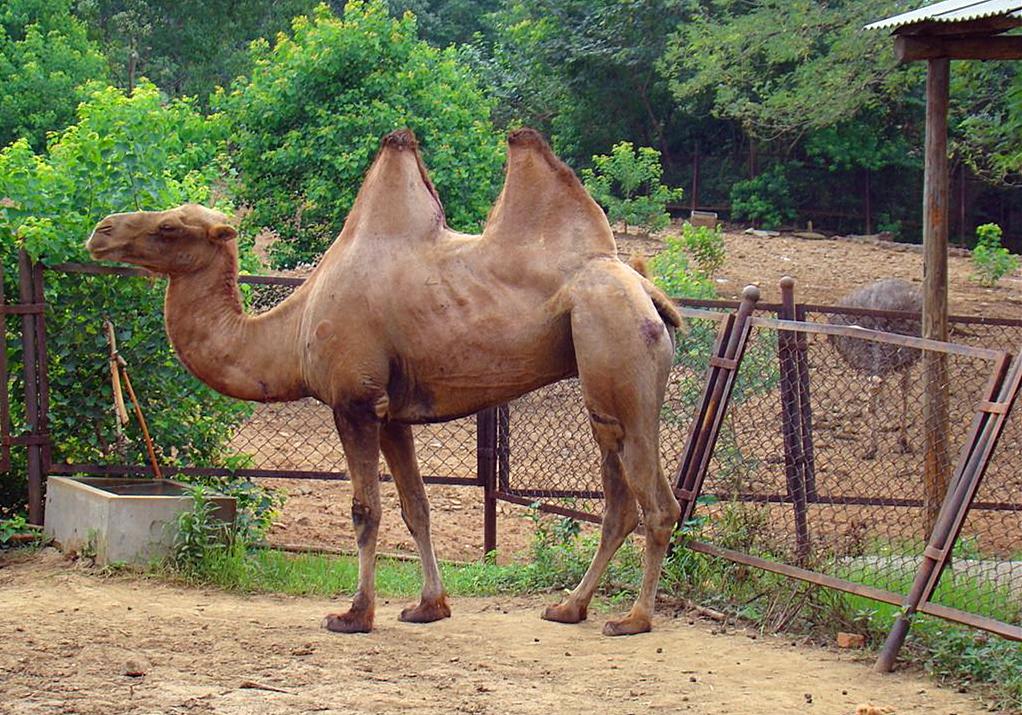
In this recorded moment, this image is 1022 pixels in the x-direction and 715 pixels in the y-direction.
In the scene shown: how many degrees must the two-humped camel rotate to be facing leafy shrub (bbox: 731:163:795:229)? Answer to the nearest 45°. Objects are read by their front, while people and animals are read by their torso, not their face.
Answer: approximately 90° to its right

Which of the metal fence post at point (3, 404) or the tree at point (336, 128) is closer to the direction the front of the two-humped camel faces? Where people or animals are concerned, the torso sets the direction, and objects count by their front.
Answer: the metal fence post

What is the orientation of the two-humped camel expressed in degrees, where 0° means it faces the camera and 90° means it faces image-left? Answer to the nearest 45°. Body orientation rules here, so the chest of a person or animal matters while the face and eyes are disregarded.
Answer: approximately 90°

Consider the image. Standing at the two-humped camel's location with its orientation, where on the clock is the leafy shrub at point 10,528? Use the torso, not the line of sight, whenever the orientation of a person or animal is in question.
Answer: The leafy shrub is roughly at 1 o'clock from the two-humped camel.

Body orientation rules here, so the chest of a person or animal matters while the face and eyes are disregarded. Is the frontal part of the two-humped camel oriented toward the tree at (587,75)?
no

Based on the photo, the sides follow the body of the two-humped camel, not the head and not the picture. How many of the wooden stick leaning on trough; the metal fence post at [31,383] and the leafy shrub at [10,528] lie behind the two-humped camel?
0

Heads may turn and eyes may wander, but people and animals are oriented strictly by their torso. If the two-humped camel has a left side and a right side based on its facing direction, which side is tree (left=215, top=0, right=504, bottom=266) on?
on its right

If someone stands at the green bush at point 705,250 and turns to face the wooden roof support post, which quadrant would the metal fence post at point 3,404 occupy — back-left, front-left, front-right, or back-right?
front-right

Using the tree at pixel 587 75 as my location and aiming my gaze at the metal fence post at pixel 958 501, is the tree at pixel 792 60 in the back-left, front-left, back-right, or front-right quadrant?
front-left

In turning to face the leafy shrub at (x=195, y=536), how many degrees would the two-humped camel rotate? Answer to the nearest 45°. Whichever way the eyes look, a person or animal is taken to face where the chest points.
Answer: approximately 45° to its right

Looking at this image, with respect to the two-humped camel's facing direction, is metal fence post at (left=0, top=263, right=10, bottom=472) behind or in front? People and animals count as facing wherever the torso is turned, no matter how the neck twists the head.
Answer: in front

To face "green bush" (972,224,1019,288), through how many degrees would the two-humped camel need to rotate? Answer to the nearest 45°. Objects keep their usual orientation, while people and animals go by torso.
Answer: approximately 135° to its right

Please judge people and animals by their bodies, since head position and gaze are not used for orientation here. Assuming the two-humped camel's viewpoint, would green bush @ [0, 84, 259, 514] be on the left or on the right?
on its right

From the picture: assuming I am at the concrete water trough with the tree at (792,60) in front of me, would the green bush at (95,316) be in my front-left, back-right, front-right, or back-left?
front-left

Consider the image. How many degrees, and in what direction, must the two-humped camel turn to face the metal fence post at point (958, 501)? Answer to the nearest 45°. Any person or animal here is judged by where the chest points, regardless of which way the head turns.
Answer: approximately 135° to its left

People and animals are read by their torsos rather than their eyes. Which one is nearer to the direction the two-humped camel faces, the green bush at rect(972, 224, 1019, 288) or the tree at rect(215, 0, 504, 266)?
the tree

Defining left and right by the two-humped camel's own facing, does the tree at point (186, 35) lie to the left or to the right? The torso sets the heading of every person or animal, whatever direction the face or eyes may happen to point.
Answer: on its right
